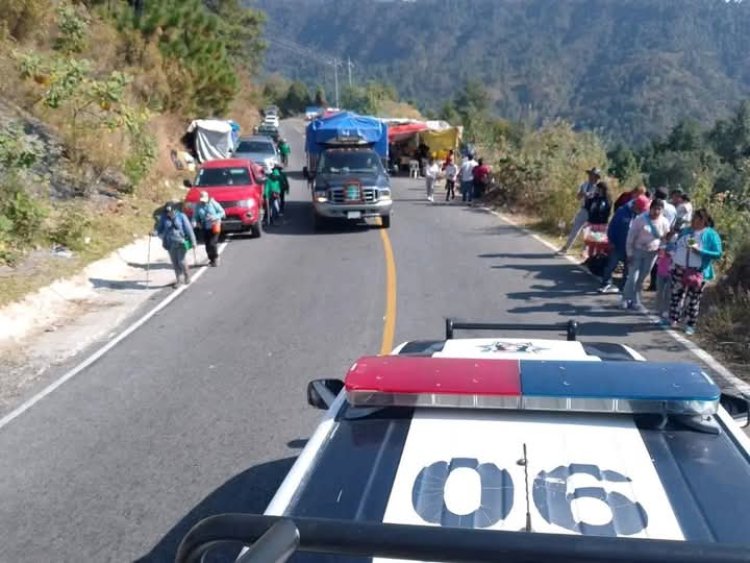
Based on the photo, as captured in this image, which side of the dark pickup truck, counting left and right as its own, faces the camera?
front

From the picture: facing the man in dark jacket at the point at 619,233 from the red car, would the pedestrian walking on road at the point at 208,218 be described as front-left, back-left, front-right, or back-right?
front-right

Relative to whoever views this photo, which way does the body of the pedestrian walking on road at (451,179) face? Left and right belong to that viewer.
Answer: facing the viewer

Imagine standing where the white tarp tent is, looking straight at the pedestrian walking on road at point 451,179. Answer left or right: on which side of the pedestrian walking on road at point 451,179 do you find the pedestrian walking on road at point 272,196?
right

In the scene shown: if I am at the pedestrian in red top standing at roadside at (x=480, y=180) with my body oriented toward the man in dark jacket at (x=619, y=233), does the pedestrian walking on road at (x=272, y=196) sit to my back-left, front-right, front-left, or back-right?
front-right

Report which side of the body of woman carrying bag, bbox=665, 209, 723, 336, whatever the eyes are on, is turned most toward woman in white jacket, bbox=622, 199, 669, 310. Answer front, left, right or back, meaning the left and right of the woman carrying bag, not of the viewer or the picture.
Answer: right

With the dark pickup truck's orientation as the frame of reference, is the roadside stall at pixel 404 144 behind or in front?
behind

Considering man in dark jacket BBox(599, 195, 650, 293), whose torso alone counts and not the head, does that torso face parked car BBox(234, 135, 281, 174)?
no

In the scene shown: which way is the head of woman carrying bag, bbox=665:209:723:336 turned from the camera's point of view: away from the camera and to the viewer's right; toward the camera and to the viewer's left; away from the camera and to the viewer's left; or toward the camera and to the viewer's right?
toward the camera and to the viewer's left

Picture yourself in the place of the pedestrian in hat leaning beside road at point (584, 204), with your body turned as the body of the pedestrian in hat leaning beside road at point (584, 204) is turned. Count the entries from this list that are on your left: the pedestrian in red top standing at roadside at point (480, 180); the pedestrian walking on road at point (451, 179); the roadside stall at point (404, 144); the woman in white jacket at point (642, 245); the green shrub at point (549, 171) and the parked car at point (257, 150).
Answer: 1

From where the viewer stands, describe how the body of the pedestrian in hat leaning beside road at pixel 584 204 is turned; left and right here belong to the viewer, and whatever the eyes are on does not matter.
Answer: facing to the left of the viewer

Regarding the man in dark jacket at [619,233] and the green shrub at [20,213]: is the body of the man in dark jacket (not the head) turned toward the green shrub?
no

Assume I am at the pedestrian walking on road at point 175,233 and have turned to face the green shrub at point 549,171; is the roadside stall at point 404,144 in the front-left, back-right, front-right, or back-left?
front-left

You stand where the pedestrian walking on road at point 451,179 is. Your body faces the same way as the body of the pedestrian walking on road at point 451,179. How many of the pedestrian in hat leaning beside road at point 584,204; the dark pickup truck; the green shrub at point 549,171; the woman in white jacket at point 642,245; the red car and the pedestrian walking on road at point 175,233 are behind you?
0

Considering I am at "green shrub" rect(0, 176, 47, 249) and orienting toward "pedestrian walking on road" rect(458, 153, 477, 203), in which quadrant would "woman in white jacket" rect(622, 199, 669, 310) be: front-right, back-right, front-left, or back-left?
front-right

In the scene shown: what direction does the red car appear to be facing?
toward the camera

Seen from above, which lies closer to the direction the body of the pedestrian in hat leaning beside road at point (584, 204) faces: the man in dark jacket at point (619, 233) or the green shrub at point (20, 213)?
the green shrub

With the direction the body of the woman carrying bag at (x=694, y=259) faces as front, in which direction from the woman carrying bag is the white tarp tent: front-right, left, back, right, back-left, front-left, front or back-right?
right
